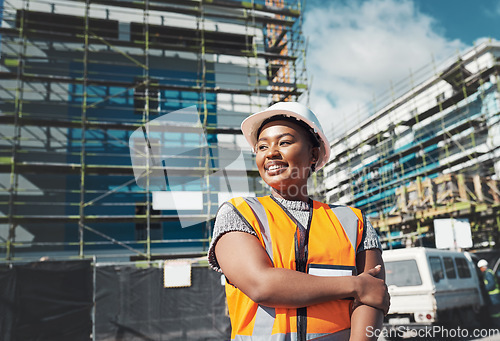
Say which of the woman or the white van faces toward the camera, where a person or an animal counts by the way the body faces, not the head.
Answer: the woman

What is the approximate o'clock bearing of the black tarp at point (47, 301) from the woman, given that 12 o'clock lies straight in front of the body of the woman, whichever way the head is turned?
The black tarp is roughly at 5 o'clock from the woman.

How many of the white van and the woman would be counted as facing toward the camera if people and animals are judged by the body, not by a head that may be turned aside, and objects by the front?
1

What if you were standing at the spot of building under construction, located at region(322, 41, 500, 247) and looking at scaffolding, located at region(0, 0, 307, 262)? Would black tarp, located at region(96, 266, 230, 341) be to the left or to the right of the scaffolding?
left

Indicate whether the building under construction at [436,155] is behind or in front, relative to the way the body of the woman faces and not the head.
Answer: behind

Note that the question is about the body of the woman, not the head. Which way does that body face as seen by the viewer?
toward the camera
